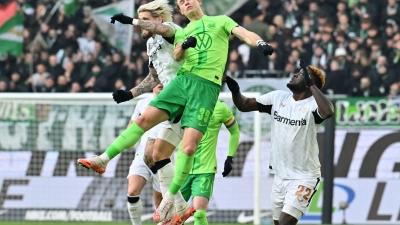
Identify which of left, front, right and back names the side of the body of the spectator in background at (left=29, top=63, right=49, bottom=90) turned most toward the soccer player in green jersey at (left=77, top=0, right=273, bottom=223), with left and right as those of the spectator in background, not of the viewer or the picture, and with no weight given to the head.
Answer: front

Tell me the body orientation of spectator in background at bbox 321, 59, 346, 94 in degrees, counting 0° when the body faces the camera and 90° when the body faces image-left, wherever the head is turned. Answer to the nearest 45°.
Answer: approximately 0°

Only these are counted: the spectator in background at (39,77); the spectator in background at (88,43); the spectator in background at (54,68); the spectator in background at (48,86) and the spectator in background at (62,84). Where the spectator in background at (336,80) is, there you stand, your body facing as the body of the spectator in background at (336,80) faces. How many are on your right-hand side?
5

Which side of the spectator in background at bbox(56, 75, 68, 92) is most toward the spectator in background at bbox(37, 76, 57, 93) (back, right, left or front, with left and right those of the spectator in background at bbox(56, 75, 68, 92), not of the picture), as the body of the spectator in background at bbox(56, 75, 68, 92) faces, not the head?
right

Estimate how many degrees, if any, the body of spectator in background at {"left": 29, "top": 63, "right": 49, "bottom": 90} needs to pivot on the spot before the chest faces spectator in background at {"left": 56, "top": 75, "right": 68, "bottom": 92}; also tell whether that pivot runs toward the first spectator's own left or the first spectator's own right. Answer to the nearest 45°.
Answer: approximately 45° to the first spectator's own left

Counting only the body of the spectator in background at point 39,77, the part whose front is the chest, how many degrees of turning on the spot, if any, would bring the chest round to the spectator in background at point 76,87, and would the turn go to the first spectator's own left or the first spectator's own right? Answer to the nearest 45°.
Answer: approximately 45° to the first spectator's own left
